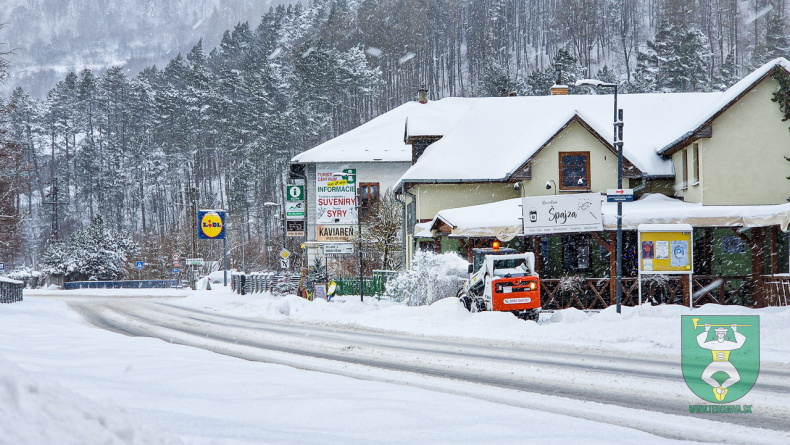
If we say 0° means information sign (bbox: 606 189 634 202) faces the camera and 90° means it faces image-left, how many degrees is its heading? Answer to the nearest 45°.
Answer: approximately 0°

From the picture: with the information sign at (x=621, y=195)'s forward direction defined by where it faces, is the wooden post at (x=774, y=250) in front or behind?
behind

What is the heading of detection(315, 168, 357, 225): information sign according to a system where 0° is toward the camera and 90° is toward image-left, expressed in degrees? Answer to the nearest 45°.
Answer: approximately 0°
